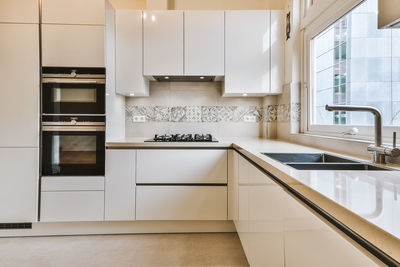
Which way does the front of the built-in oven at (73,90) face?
toward the camera

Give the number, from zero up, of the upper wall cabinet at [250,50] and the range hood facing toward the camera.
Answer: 2

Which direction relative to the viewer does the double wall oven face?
toward the camera

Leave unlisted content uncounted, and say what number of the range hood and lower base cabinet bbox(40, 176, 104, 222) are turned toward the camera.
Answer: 2

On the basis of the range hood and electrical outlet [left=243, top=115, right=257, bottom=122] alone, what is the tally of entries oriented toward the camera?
2

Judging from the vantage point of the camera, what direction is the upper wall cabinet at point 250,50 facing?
facing the viewer
